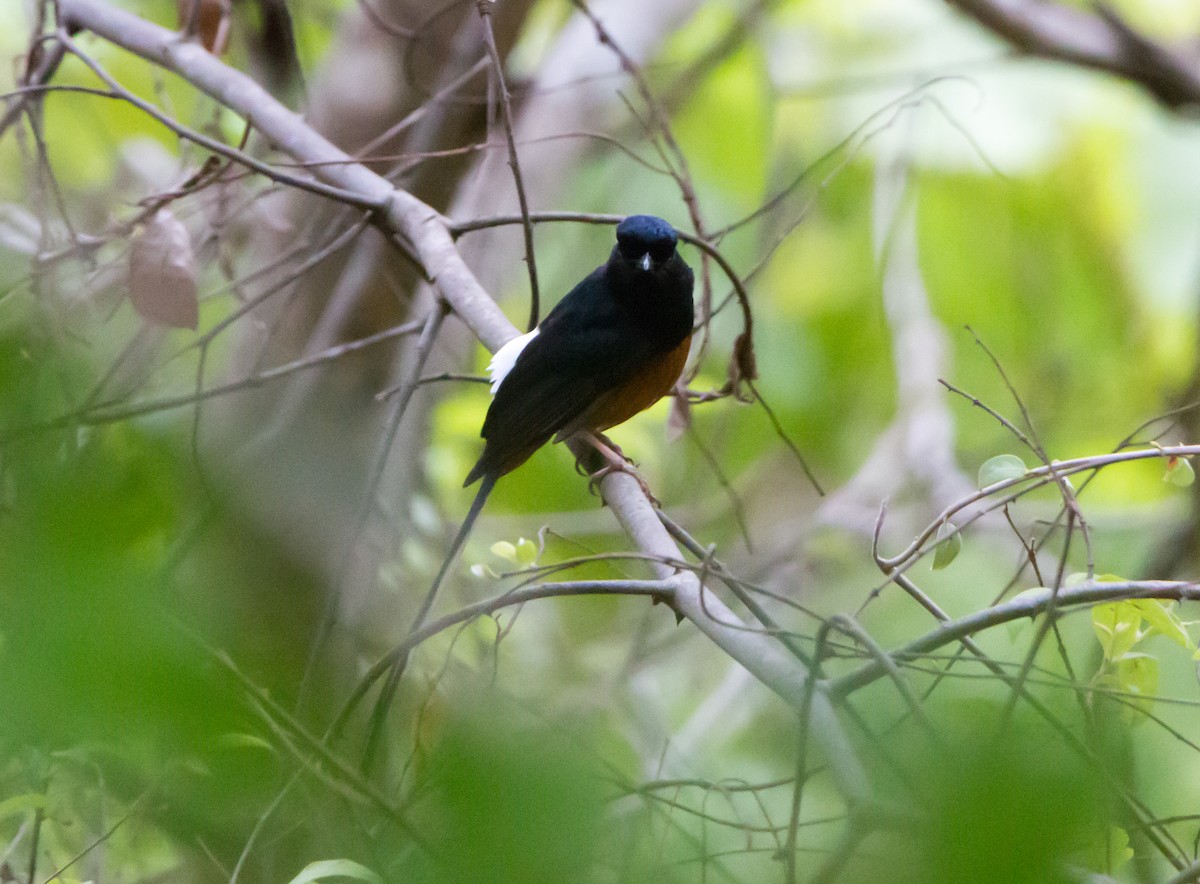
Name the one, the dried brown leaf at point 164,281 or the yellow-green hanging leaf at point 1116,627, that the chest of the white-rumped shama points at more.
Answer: the yellow-green hanging leaf

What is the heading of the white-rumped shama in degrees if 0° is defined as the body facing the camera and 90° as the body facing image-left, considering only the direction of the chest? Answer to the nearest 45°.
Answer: approximately 270°

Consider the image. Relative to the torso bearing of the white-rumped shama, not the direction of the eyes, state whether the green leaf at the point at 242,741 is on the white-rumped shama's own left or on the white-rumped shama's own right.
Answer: on the white-rumped shama's own right

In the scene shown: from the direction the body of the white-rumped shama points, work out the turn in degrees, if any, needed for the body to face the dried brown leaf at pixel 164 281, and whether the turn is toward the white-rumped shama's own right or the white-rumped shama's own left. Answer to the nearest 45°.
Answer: approximately 135° to the white-rumped shama's own right
